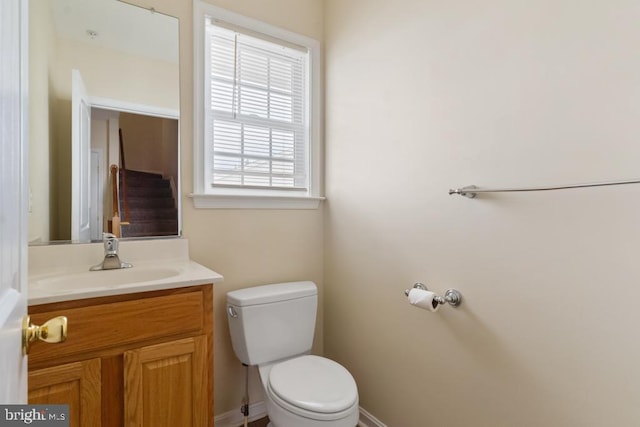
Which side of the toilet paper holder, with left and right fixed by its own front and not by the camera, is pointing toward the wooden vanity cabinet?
front

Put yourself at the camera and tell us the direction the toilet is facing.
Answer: facing the viewer and to the right of the viewer

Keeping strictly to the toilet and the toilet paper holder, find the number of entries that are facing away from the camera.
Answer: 0

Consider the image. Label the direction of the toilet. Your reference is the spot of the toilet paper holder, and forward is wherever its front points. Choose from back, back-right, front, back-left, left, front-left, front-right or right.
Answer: front-right

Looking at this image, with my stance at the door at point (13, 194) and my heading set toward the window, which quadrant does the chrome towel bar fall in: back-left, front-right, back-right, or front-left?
front-right

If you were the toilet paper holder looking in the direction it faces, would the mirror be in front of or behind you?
in front

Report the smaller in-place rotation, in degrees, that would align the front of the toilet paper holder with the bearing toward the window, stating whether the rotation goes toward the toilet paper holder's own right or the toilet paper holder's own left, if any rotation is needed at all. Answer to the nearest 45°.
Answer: approximately 45° to the toilet paper holder's own right

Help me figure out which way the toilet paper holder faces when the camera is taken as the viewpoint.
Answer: facing the viewer and to the left of the viewer

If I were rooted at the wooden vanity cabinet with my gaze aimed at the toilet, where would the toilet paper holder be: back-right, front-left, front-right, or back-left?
front-right

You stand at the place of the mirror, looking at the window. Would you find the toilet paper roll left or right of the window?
right

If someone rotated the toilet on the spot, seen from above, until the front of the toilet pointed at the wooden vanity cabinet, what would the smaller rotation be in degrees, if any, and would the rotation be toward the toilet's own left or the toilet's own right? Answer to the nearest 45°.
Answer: approximately 90° to the toilet's own right
